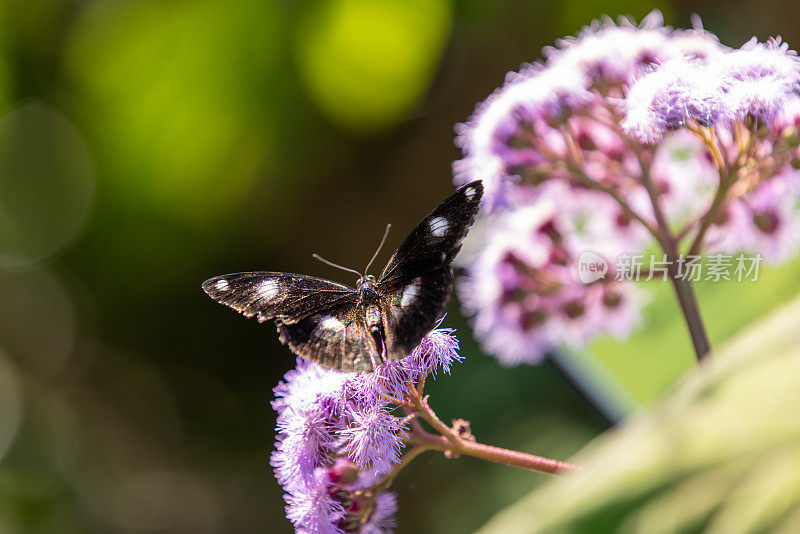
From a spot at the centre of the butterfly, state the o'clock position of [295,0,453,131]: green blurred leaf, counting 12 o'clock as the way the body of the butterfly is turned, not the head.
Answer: The green blurred leaf is roughly at 12 o'clock from the butterfly.

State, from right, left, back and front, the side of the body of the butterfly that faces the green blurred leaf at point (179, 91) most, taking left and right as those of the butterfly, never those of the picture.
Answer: front

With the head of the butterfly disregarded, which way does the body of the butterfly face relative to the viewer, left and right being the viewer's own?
facing away from the viewer
